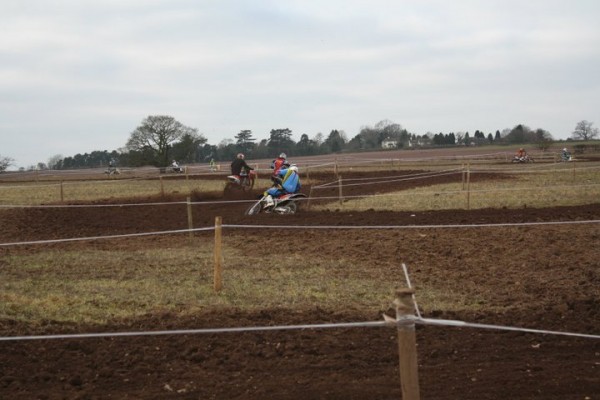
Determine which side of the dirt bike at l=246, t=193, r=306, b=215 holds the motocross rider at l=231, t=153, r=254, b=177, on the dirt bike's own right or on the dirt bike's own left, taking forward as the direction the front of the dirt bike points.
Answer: on the dirt bike's own right

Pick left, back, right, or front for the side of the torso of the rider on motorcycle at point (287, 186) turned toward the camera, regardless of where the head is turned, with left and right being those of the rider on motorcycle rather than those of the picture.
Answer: left

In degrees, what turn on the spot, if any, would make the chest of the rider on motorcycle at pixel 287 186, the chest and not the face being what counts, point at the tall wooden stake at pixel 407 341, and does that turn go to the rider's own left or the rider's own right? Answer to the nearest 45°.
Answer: approximately 90° to the rider's own left

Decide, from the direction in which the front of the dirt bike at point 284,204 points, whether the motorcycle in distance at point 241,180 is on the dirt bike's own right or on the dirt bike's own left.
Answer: on the dirt bike's own right

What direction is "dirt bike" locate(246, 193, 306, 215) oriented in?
to the viewer's left
